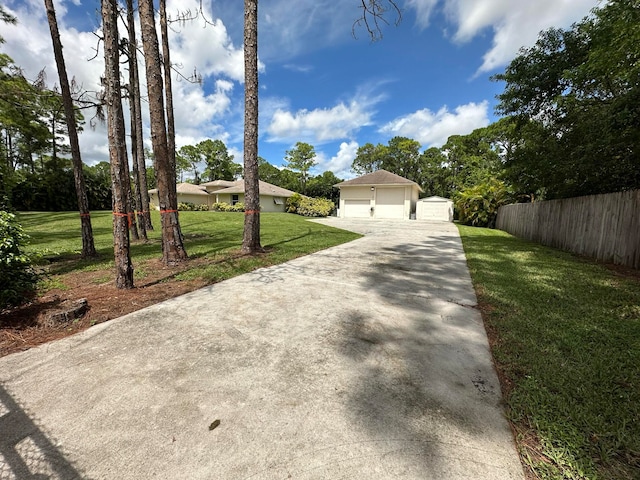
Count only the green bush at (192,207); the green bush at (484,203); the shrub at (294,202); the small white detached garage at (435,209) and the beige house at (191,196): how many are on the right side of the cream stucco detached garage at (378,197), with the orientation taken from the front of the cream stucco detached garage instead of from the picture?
3

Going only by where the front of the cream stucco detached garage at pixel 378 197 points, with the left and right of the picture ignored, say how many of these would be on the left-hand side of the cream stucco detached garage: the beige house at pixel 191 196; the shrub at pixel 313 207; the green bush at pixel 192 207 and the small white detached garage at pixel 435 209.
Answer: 1

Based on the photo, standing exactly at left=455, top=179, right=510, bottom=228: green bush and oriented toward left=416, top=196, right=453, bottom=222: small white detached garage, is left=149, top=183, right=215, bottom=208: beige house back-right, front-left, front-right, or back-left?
front-left

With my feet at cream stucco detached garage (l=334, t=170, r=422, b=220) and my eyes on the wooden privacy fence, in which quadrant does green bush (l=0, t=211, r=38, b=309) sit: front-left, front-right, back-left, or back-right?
front-right

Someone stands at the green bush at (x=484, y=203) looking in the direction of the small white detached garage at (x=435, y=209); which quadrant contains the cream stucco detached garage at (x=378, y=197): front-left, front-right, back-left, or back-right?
front-left

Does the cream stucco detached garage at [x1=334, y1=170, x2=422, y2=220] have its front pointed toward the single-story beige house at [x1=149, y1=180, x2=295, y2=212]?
no

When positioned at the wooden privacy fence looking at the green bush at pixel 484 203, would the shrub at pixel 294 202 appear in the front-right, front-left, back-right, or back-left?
front-left

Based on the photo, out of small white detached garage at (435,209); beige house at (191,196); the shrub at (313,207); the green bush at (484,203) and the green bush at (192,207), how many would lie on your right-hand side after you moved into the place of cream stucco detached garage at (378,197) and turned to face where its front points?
3

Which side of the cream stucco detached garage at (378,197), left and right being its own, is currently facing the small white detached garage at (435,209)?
left

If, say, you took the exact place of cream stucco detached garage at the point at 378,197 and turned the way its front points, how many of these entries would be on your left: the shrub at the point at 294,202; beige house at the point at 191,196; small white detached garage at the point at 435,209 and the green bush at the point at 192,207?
1

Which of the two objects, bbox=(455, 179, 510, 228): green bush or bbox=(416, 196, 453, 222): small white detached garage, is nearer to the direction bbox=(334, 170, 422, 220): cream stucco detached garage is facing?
the green bush

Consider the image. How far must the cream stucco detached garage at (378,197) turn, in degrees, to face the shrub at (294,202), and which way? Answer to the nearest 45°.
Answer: approximately 90° to its right

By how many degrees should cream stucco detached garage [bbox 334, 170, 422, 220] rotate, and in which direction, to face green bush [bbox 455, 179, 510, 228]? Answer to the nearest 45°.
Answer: approximately 45° to its left

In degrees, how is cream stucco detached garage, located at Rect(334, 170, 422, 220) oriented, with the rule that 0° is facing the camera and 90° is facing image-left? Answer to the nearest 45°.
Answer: approximately 0°

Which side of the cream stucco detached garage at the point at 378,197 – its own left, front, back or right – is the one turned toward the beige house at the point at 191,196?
right

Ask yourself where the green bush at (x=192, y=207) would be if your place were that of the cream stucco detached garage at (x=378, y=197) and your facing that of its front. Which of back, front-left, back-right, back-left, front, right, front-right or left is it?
right

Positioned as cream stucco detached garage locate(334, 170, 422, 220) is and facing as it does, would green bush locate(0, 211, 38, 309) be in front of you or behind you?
in front
